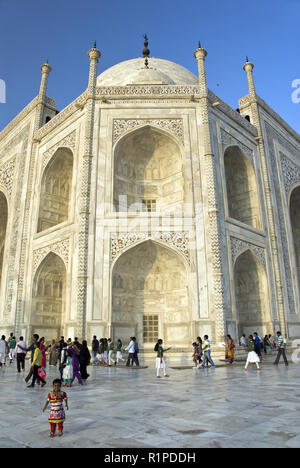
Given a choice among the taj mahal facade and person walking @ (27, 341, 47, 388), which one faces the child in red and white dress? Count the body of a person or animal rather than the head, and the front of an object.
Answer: the taj mahal facade

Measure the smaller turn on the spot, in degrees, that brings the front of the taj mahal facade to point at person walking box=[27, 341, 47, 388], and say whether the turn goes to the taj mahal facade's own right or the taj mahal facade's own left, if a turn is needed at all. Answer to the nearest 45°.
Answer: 0° — it already faces them

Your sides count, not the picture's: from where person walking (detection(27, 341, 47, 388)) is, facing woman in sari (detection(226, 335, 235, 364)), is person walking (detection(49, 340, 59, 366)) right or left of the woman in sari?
left

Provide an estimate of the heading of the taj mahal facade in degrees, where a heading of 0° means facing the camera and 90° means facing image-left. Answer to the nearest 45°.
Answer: approximately 0°

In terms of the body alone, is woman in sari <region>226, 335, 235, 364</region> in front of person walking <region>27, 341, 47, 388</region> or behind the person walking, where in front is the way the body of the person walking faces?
behind

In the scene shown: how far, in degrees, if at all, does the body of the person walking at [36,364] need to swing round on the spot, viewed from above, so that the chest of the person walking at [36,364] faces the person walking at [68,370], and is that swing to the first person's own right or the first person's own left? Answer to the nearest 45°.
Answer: approximately 180°

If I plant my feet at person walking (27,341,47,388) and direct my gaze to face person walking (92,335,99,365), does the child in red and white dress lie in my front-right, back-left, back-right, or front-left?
back-right

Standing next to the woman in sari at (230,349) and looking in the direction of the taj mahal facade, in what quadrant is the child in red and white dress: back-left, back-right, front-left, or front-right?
back-left

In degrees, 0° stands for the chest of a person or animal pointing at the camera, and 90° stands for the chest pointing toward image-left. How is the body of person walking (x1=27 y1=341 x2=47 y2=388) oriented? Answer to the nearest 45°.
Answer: approximately 90°
